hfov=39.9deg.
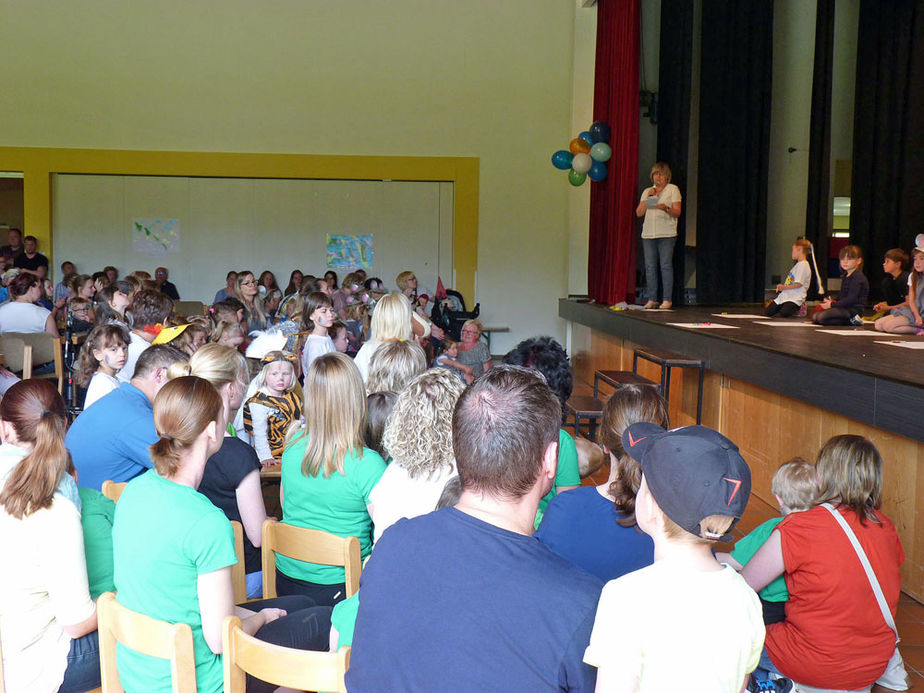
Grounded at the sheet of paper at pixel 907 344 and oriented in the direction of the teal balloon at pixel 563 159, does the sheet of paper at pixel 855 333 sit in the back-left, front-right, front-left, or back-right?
front-right

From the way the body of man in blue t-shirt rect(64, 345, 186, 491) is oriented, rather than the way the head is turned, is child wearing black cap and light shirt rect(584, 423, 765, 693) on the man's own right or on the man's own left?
on the man's own right

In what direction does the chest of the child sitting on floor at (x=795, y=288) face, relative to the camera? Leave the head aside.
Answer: to the viewer's left

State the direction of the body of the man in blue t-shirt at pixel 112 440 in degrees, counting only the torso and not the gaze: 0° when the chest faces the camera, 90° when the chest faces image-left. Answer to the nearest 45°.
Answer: approximately 225°

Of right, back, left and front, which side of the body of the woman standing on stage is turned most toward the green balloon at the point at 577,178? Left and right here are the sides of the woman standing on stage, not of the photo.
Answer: right

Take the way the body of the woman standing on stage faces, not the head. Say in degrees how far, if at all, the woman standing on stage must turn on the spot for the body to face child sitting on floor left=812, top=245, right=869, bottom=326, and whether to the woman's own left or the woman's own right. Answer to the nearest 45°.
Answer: approximately 90° to the woman's own left

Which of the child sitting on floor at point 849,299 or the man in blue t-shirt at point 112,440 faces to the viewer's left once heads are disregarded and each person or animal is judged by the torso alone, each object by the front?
the child sitting on floor

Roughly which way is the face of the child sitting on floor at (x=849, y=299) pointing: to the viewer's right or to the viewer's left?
to the viewer's left

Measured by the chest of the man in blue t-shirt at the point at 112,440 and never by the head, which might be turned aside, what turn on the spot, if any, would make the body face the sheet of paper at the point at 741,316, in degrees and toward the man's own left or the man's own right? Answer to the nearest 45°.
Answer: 0° — they already face it

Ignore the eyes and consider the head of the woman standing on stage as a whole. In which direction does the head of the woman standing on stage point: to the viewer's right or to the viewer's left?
to the viewer's left

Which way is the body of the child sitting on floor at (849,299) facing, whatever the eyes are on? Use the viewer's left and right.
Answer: facing to the left of the viewer

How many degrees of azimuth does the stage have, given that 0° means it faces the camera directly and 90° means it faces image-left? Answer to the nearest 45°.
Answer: approximately 45°

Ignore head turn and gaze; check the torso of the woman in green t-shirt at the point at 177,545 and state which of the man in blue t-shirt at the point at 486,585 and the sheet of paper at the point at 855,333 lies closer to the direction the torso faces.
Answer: the sheet of paper
